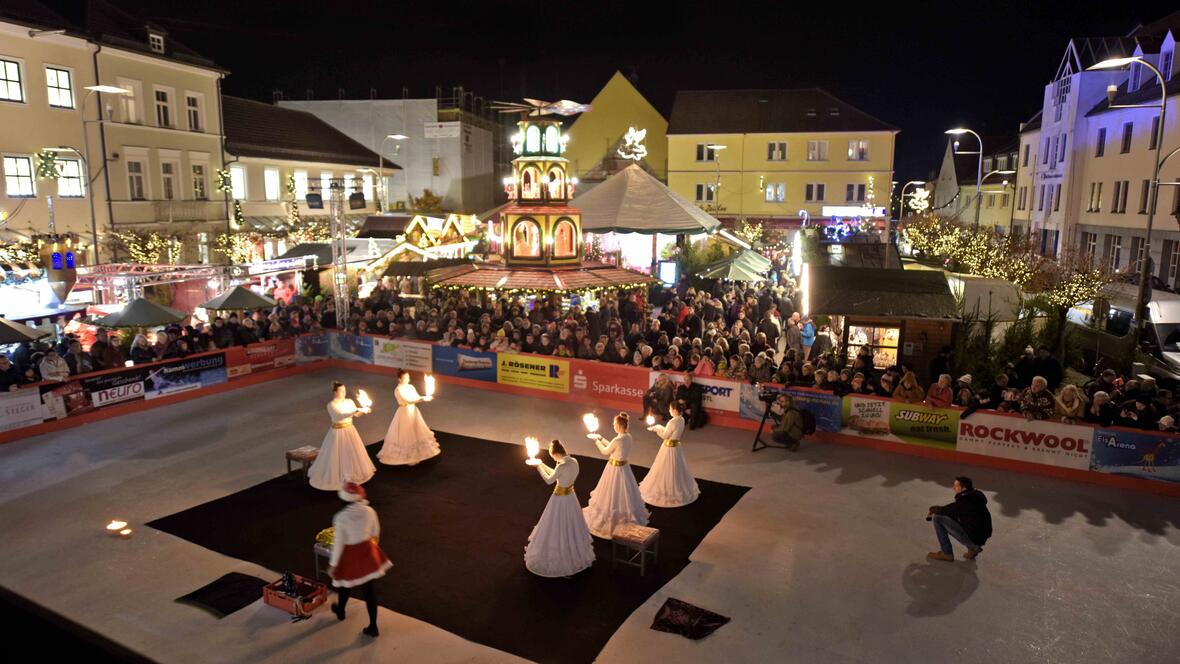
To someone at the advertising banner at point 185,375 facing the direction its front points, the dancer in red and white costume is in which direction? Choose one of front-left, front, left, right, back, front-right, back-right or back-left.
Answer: front-right

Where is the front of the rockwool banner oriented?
toward the camera

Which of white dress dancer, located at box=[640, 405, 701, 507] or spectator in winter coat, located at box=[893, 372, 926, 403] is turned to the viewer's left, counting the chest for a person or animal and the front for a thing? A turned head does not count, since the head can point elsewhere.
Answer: the white dress dancer

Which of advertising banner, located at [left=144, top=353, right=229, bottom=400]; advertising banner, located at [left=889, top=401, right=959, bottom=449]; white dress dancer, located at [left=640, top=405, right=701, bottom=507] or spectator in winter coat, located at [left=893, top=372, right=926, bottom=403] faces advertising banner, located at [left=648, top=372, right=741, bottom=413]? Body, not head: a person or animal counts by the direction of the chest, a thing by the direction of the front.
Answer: advertising banner, located at [left=144, top=353, right=229, bottom=400]

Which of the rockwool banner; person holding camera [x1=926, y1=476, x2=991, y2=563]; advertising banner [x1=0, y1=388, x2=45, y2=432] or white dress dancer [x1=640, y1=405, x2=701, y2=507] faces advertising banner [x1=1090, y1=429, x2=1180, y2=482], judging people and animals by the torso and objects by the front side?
advertising banner [x1=0, y1=388, x2=45, y2=432]

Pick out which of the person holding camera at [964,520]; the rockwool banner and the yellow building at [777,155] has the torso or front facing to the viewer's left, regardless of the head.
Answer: the person holding camera

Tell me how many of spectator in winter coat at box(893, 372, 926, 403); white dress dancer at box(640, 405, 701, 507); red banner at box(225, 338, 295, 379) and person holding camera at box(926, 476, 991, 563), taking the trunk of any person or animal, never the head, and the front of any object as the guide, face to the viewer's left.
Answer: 2

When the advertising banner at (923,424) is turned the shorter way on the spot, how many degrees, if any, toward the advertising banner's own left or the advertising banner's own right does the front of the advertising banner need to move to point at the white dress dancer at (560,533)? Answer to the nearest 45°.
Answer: approximately 45° to the advertising banner's own right

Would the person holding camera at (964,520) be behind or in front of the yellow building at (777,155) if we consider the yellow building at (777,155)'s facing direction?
in front

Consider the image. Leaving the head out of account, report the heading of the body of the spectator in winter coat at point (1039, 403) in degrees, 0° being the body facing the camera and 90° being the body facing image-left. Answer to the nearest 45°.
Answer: approximately 45°

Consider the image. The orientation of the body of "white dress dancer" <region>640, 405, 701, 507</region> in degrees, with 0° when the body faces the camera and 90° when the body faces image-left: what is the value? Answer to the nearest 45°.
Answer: approximately 90°

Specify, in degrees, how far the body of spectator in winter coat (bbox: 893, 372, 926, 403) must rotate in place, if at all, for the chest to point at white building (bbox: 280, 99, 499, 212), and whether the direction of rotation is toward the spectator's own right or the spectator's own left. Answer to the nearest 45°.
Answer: approximately 135° to the spectator's own right

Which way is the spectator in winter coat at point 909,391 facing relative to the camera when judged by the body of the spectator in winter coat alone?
toward the camera

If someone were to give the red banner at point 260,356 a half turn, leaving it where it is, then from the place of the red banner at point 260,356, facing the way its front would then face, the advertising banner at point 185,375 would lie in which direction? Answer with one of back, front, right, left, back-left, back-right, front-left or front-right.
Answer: left

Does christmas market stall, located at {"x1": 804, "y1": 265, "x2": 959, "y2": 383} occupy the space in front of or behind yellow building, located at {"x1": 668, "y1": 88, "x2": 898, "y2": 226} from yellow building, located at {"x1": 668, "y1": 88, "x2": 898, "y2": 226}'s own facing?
in front

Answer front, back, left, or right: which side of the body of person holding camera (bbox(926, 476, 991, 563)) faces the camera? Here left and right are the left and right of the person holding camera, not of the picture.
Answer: left
